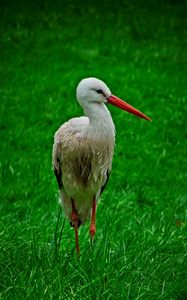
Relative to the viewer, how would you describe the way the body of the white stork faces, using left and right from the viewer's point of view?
facing the viewer and to the right of the viewer
